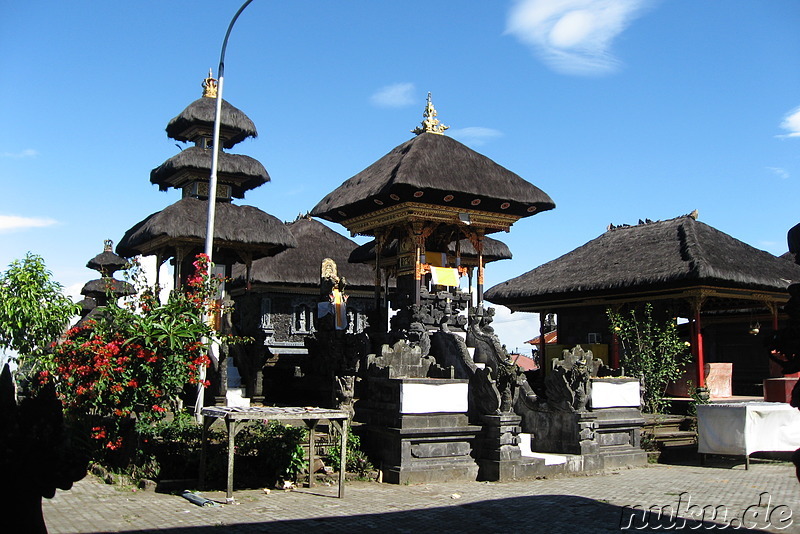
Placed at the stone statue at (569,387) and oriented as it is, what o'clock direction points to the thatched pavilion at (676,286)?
The thatched pavilion is roughly at 8 o'clock from the stone statue.

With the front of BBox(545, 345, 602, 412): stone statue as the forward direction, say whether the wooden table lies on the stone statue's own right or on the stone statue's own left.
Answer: on the stone statue's own right

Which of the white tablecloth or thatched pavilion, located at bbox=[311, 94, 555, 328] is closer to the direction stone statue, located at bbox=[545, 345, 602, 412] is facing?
the white tablecloth

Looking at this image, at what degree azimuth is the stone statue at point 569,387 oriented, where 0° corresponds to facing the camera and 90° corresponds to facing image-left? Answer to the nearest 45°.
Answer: approximately 315°

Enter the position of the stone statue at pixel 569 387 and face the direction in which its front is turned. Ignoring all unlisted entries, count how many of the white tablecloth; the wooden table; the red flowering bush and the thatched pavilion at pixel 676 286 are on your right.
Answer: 2

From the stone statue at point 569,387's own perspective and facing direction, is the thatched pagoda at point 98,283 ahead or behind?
behind

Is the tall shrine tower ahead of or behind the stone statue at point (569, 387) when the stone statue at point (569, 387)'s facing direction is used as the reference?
behind

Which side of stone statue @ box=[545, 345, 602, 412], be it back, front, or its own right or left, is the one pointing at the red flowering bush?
right

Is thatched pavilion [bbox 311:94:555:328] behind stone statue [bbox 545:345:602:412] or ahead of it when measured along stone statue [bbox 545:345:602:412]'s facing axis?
behind

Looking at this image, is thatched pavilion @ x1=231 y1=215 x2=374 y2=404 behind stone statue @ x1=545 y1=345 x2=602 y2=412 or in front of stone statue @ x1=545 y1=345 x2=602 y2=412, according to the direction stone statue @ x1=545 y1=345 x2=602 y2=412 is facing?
behind

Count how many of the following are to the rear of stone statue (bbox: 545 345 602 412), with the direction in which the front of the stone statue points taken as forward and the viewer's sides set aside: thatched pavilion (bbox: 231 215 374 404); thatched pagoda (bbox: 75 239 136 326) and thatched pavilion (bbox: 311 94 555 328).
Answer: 3

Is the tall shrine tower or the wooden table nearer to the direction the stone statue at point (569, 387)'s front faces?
the wooden table
